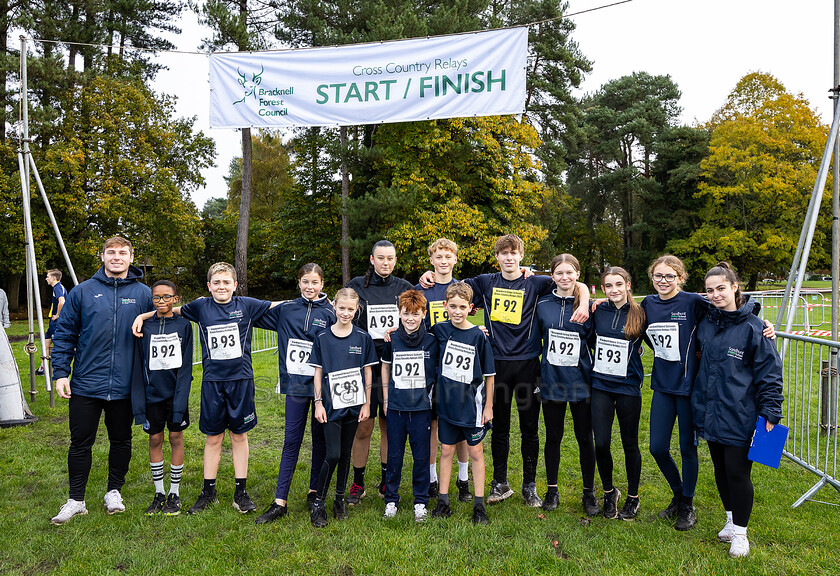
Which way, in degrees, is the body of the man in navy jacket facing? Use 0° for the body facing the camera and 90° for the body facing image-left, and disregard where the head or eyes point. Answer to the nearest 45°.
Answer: approximately 0°

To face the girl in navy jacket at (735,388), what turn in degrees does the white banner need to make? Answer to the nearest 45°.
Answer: approximately 45° to its left

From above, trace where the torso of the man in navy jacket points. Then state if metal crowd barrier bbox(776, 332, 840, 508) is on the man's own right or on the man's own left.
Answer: on the man's own left

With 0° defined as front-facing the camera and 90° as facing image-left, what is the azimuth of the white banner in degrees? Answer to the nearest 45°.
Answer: approximately 0°

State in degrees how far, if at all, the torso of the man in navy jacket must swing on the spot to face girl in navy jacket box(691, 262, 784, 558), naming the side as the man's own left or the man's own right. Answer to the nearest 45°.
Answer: approximately 45° to the man's own left

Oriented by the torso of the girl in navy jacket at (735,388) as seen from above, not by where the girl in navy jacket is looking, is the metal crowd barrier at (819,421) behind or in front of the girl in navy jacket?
behind
